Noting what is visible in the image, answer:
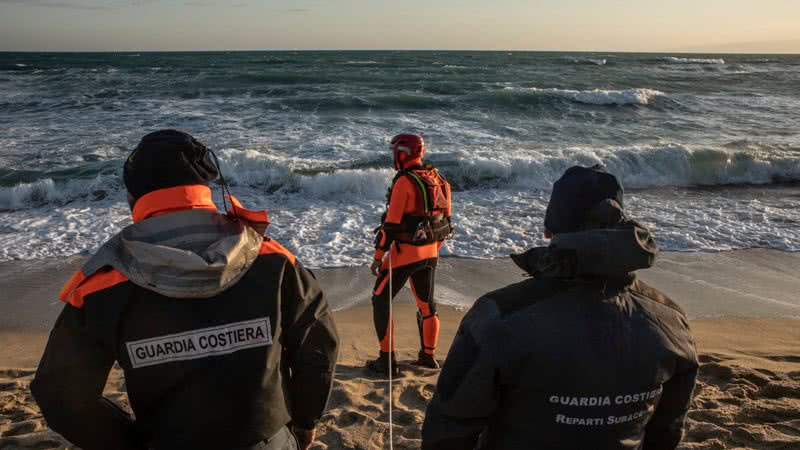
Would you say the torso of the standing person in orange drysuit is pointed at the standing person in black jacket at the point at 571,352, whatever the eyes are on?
no

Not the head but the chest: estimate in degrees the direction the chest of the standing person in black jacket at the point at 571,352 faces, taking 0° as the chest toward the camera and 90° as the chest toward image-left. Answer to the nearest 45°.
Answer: approximately 135°

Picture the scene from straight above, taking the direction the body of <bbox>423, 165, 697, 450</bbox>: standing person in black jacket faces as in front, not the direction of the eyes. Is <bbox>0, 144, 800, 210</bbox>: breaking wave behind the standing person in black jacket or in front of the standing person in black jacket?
in front

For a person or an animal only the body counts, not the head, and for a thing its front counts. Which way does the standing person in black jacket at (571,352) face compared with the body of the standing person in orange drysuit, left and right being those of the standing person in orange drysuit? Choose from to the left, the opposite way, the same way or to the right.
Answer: the same way

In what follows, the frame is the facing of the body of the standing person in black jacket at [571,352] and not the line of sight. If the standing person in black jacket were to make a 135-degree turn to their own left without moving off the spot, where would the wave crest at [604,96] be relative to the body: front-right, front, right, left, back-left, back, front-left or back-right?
back

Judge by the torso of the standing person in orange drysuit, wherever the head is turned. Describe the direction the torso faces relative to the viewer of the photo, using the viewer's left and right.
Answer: facing away from the viewer and to the left of the viewer

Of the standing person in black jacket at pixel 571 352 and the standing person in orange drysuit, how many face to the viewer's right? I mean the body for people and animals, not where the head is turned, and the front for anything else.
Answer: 0

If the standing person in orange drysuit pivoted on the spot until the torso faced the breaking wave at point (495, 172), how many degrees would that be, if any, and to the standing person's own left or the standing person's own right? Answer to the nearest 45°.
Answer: approximately 45° to the standing person's own right

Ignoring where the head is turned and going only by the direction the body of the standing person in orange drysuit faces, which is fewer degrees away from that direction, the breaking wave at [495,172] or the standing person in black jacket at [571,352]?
the breaking wave
